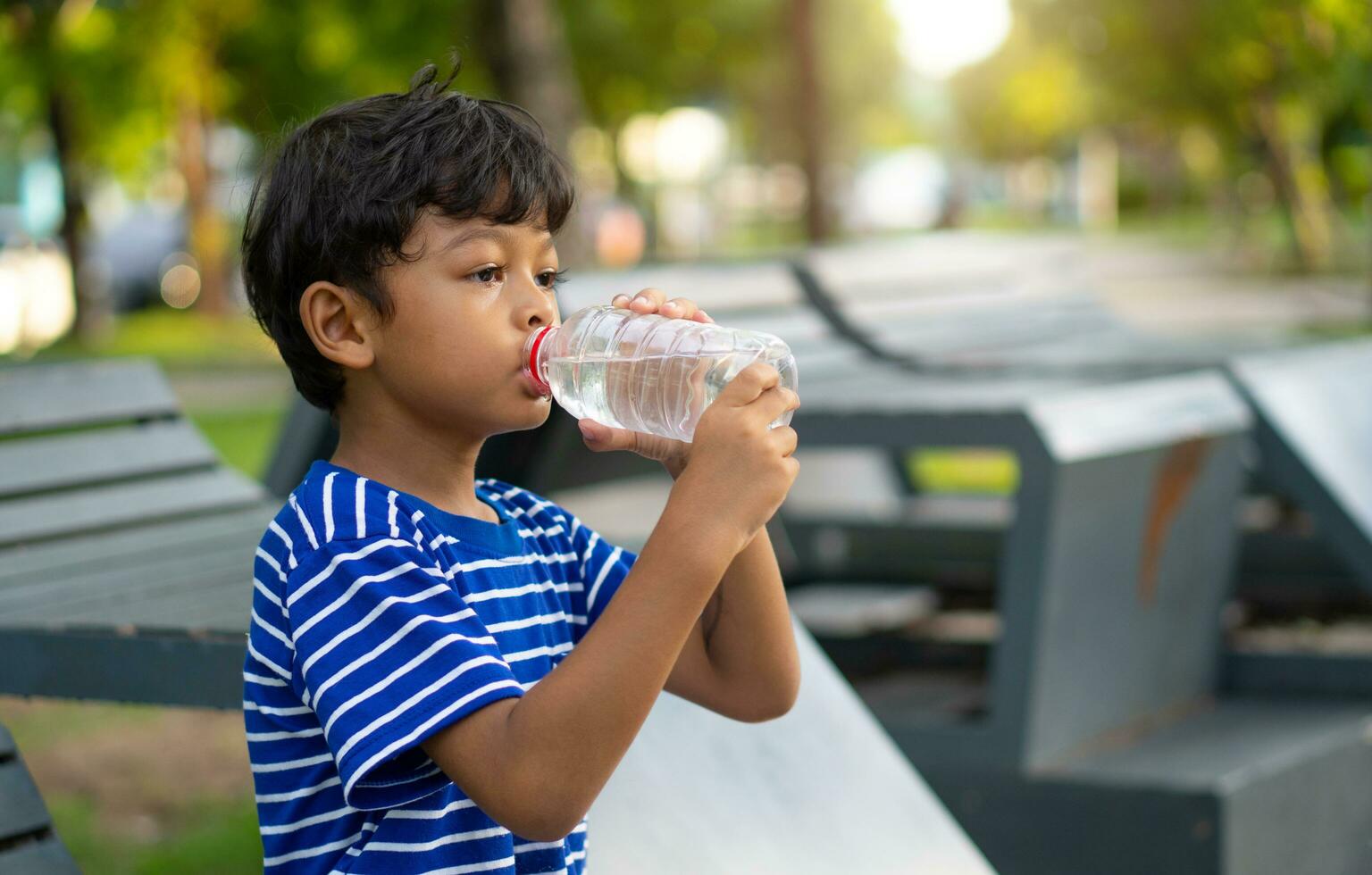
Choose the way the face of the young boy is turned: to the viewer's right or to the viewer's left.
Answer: to the viewer's right

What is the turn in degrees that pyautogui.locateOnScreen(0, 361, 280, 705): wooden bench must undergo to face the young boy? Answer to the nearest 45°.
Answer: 0° — it already faces them

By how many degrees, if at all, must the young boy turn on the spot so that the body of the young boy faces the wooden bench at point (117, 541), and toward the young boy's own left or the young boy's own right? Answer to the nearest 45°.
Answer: approximately 135° to the young boy's own left

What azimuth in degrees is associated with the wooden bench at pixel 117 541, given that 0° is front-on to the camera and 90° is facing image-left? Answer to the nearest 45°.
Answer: approximately 0°

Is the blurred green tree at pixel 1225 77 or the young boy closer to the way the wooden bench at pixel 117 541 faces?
the young boy

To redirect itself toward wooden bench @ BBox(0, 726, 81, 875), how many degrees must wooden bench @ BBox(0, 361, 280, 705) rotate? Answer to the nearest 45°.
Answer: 0° — it already faces it

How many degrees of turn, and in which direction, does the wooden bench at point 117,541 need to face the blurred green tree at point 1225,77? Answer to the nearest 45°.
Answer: approximately 135° to its left

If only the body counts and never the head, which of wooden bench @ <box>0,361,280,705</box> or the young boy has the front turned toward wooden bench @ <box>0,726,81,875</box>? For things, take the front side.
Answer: wooden bench @ <box>0,361,280,705</box>

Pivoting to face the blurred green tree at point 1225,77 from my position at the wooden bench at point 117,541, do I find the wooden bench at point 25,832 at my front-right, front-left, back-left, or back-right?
back-right

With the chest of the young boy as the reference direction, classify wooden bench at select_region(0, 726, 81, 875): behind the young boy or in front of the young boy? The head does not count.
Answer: behind
